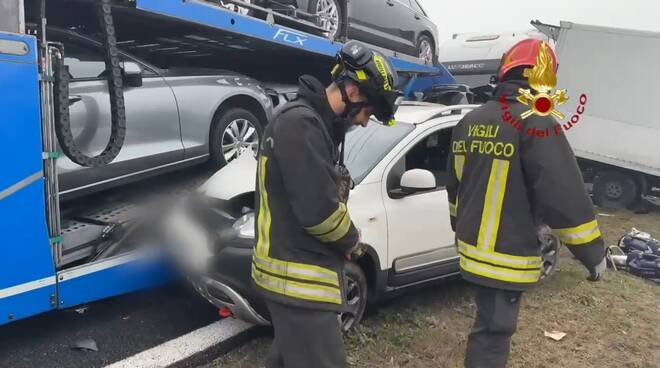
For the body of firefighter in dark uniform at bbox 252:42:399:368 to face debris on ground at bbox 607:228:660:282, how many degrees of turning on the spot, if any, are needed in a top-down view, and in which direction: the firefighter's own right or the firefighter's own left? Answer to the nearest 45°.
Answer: approximately 45° to the firefighter's own left

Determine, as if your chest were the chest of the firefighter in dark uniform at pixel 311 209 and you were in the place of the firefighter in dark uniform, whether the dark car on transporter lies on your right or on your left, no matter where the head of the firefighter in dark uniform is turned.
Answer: on your left

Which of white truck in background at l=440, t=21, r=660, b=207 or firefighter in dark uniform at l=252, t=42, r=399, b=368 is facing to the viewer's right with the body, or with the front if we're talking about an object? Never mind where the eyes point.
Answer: the firefighter in dark uniform

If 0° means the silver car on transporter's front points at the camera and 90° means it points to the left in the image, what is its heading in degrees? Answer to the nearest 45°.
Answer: approximately 225°

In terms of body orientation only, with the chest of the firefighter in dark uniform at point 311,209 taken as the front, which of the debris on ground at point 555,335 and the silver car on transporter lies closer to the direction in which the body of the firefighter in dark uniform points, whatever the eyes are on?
the debris on ground

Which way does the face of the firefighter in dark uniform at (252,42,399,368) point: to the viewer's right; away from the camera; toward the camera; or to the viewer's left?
to the viewer's right

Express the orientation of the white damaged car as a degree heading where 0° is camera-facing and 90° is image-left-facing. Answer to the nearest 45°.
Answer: approximately 45°

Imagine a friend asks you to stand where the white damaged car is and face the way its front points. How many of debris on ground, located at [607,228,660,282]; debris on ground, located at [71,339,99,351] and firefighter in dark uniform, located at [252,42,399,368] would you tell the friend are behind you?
1

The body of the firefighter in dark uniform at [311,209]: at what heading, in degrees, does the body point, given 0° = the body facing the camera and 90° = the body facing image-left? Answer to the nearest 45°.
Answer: approximately 270°
